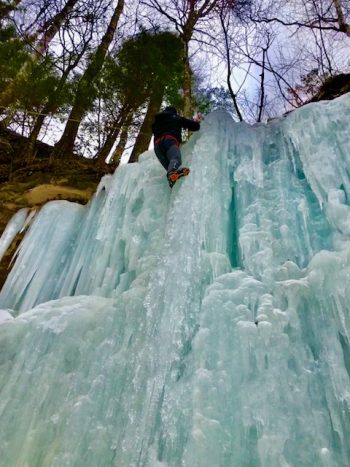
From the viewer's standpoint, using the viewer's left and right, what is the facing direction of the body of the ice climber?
facing away from the viewer and to the right of the viewer
